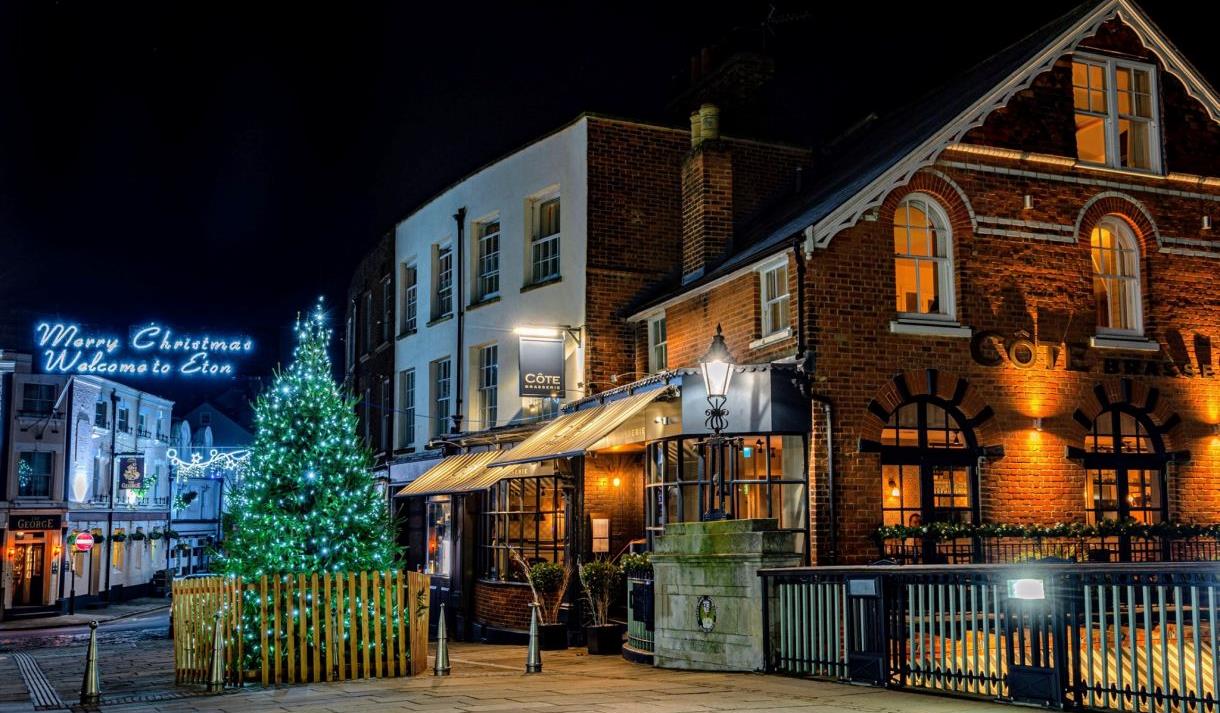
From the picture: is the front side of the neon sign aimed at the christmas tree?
yes

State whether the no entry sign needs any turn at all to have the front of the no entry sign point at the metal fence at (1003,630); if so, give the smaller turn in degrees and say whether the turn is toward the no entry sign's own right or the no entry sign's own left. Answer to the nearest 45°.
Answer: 0° — it already faces it

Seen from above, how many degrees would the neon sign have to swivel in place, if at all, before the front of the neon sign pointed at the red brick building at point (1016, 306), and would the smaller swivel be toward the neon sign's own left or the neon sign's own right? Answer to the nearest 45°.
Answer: approximately 45° to the neon sign's own left

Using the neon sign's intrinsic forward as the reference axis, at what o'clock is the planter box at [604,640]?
The planter box is roughly at 11 o'clock from the neon sign.

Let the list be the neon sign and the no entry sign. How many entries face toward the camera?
2

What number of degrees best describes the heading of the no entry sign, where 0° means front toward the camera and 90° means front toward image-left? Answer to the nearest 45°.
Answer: approximately 0°

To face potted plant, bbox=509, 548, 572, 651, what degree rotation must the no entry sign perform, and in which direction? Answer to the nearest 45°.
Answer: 0° — it already faces it

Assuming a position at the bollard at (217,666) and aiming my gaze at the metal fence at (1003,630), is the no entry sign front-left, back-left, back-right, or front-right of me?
back-left

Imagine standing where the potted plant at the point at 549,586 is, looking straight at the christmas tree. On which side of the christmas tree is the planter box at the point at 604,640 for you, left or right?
left

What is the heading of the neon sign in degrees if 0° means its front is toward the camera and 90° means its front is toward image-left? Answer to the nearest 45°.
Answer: approximately 0°
